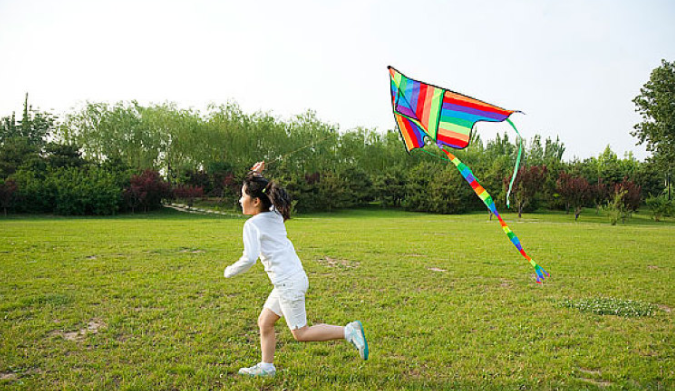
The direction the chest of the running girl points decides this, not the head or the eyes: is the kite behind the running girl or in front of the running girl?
behind

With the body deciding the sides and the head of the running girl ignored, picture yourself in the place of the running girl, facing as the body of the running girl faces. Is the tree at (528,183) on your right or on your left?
on your right

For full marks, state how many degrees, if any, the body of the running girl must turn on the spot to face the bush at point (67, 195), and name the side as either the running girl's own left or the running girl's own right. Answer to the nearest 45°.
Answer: approximately 45° to the running girl's own right

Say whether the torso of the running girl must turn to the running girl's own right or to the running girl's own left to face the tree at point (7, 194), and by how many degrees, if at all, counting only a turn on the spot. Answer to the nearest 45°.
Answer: approximately 45° to the running girl's own right

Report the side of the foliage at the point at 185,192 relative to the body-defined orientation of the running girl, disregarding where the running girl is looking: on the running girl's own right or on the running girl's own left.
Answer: on the running girl's own right

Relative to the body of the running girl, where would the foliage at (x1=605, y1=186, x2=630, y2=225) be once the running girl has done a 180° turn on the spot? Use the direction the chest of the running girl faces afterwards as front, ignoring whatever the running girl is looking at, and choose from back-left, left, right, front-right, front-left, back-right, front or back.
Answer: front-left

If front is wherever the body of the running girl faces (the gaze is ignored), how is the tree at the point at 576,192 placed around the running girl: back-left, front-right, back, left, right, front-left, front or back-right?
back-right

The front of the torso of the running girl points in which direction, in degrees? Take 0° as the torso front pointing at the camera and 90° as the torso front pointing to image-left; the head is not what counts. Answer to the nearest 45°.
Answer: approximately 90°

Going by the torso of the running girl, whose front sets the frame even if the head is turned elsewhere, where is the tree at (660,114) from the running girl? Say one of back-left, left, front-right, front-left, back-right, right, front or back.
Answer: back-right

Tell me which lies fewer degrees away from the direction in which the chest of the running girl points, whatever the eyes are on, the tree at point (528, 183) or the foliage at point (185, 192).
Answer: the foliage

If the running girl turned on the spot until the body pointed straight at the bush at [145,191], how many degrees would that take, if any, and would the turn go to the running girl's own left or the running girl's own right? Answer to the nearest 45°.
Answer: approximately 90° to the running girl's own right
